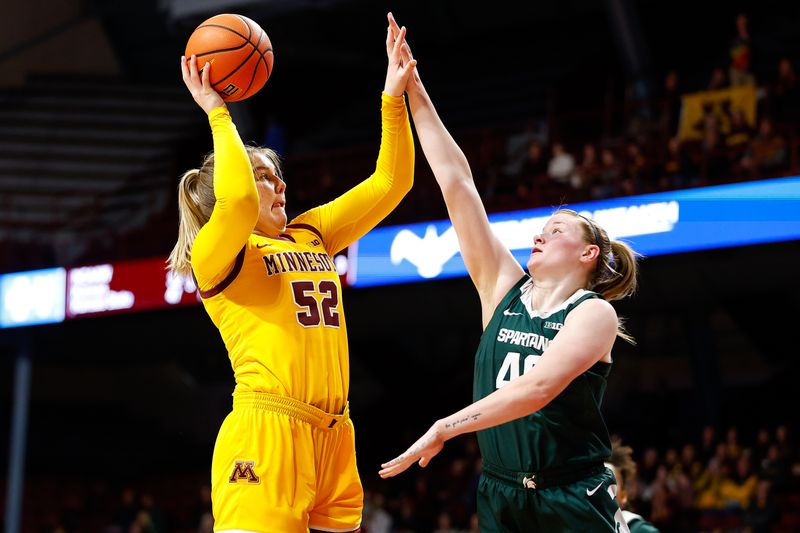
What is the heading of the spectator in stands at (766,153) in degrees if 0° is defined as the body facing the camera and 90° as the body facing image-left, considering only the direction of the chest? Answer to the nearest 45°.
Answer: approximately 0°

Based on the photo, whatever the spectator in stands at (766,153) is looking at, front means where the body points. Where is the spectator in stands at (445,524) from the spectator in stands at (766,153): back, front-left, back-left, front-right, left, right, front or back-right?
right

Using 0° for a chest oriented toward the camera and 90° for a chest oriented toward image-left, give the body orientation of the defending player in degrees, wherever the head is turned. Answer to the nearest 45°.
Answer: approximately 45°

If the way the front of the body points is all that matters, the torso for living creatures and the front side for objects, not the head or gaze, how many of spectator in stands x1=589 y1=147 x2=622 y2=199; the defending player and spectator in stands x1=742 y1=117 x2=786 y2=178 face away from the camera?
0

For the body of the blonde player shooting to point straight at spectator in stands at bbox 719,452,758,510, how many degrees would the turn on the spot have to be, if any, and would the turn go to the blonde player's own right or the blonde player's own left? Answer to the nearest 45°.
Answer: approximately 90° to the blonde player's own left

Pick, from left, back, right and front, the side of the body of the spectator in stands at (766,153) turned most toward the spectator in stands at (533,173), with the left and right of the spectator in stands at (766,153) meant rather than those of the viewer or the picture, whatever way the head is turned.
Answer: right

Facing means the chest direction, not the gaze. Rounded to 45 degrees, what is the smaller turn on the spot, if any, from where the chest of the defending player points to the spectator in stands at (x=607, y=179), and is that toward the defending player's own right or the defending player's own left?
approximately 135° to the defending player's own right

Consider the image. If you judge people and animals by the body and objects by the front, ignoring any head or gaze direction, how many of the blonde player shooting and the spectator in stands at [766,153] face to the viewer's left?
0

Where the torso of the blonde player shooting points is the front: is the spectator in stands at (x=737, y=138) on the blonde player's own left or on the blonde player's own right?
on the blonde player's own left

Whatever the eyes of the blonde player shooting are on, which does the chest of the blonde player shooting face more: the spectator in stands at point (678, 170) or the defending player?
the defending player

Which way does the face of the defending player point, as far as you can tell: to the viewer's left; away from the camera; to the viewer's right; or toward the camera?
to the viewer's left

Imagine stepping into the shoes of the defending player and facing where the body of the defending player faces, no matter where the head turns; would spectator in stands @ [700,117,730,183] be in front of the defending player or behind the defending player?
behind

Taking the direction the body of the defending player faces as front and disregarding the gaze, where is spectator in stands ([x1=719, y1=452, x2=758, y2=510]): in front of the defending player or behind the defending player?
behind

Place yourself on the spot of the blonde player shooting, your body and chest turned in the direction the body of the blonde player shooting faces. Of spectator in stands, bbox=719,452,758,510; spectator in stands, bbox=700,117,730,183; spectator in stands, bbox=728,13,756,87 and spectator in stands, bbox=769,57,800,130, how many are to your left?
4

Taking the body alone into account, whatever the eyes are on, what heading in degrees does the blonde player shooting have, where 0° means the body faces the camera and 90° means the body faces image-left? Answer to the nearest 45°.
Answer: approximately 315°
